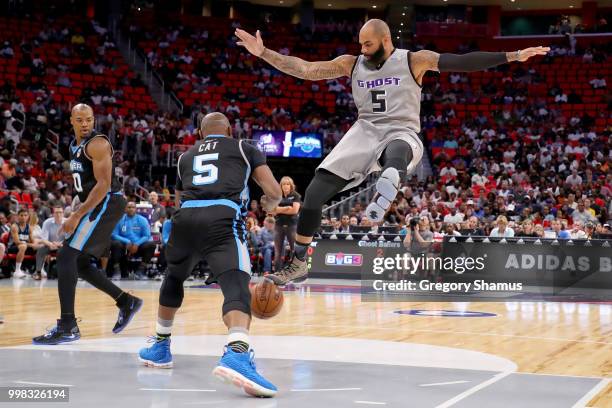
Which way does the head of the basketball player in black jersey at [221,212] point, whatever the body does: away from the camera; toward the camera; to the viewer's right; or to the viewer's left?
away from the camera

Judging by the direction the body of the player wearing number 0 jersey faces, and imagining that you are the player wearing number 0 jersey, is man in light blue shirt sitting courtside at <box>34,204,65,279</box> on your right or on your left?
on your right

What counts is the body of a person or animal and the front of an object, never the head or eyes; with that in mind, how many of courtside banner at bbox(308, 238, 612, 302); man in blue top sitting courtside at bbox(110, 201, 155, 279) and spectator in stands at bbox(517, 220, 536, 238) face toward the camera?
3

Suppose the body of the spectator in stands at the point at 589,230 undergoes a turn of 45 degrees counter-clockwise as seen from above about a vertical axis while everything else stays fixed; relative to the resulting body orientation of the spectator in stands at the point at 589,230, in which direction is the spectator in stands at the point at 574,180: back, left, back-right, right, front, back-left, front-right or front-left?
back-left

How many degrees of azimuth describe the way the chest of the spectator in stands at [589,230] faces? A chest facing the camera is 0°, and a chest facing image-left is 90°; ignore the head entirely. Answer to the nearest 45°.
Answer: approximately 0°

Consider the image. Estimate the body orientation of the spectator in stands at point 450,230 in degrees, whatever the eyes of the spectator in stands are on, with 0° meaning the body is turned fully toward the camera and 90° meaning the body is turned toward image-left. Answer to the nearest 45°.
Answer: approximately 0°

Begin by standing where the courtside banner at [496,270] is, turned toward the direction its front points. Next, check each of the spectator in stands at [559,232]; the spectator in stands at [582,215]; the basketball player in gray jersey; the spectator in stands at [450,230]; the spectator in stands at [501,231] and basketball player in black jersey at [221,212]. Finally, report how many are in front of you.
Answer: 2

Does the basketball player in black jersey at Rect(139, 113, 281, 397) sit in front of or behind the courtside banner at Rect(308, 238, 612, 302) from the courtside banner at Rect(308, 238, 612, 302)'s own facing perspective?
in front

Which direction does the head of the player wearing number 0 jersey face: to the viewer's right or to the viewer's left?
to the viewer's right

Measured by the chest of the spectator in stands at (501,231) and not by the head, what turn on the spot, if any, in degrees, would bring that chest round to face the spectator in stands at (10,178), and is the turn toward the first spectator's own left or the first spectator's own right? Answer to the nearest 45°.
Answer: approximately 90° to the first spectator's own right
